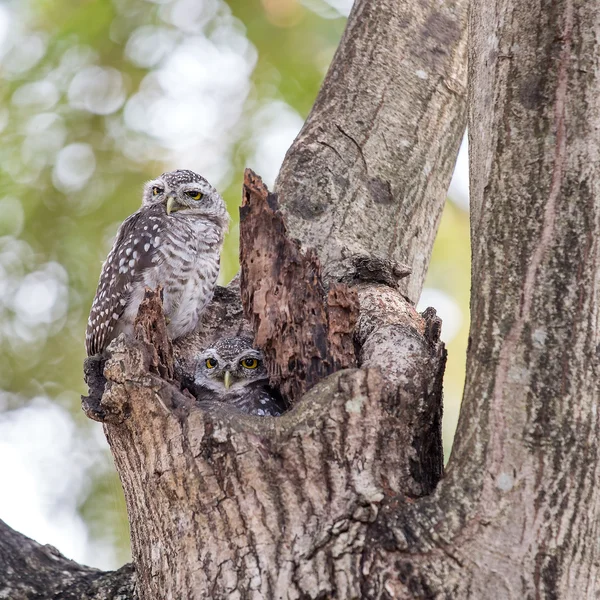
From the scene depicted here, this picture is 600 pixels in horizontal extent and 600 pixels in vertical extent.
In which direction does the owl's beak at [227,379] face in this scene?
toward the camera
